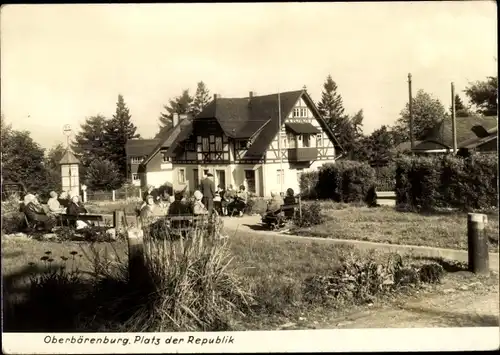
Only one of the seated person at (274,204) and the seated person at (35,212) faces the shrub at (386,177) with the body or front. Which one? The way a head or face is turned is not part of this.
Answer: the seated person at (35,212)

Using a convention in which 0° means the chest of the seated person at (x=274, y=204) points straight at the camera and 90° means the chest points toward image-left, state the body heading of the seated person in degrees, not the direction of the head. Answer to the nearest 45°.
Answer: approximately 90°

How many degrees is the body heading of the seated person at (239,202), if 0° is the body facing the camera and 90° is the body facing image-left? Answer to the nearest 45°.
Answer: approximately 45°

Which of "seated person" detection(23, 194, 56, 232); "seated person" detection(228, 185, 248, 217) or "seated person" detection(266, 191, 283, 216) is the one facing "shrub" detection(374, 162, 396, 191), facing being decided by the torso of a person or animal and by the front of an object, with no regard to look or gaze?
"seated person" detection(23, 194, 56, 232)
